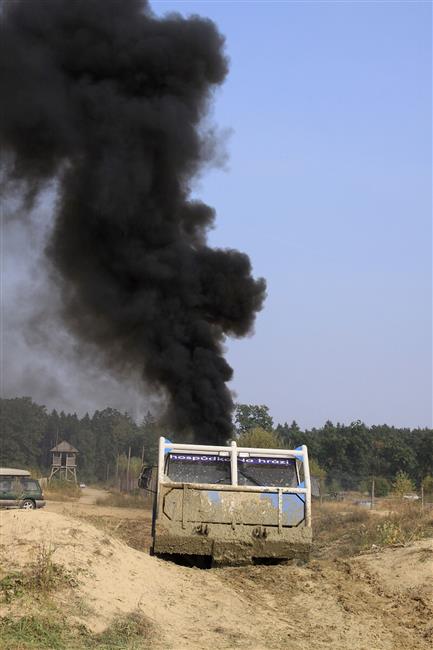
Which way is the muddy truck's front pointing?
toward the camera

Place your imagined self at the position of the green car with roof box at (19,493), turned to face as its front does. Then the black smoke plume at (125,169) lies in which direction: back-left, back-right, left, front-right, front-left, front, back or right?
left

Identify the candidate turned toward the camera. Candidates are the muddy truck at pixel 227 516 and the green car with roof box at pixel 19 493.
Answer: the muddy truck

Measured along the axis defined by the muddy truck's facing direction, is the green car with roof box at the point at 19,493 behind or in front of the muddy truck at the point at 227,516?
behind

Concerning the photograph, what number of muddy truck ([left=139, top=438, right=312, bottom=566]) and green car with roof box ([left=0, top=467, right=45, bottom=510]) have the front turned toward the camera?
1
